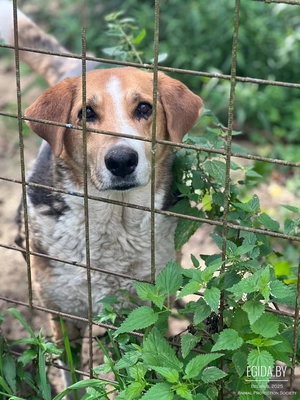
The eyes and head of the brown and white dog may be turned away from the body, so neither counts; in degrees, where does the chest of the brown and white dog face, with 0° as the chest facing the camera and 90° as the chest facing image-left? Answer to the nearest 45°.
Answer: approximately 0°

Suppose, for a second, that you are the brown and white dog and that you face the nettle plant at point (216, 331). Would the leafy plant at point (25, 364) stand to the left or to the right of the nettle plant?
right

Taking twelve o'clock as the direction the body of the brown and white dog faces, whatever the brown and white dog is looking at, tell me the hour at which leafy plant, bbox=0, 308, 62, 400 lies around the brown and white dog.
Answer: The leafy plant is roughly at 1 o'clock from the brown and white dog.
